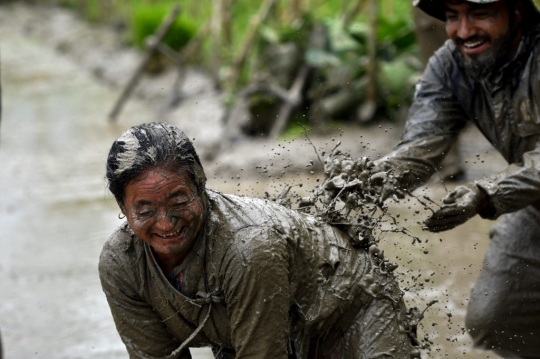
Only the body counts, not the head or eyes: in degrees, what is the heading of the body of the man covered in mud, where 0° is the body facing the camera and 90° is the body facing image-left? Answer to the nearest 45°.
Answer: approximately 45°

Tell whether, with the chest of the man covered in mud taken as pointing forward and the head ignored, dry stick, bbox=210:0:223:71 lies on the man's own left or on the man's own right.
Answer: on the man's own right

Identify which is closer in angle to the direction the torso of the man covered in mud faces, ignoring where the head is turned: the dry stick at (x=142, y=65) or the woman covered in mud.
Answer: the woman covered in mud

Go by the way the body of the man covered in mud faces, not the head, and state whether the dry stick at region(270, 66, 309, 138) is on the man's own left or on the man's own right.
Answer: on the man's own right

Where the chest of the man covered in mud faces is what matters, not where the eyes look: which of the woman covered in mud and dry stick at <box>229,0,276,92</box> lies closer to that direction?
the woman covered in mud

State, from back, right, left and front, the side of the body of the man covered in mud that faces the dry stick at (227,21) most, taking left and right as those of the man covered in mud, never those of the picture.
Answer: right

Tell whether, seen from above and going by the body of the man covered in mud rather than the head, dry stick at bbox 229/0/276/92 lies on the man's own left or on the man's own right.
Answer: on the man's own right

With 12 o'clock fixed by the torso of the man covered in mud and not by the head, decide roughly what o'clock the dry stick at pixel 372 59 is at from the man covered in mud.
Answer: The dry stick is roughly at 4 o'clock from the man covered in mud.

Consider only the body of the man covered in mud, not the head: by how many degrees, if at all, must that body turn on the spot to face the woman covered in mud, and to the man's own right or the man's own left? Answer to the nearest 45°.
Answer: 0° — they already face them
